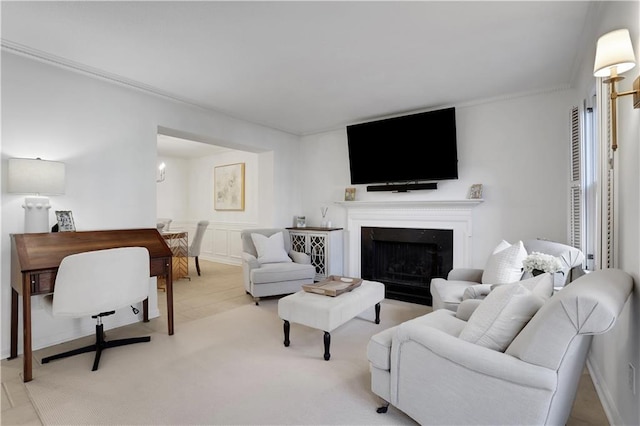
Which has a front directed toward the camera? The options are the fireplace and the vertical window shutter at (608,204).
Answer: the fireplace

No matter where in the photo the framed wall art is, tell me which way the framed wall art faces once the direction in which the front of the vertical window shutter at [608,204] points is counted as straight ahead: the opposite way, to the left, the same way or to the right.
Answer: to the left

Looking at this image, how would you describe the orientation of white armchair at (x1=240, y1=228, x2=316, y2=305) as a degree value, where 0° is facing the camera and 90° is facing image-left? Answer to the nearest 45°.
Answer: approximately 315°

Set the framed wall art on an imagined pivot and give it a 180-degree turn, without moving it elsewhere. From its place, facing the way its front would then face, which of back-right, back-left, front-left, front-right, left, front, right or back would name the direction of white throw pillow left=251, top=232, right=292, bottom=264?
back-right

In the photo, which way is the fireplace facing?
toward the camera

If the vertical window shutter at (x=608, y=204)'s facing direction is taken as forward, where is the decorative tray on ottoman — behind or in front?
in front

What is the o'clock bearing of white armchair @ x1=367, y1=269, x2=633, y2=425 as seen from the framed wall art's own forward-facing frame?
The white armchair is roughly at 10 o'clock from the framed wall art.

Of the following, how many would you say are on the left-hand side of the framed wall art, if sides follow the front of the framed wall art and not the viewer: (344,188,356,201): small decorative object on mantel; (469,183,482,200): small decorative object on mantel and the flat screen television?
3

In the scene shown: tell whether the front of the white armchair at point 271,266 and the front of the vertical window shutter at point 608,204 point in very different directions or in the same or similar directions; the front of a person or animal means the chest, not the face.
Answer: very different directions

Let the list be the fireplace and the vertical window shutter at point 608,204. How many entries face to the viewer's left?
1

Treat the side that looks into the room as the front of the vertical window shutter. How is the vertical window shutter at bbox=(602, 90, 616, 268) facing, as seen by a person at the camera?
facing to the left of the viewer

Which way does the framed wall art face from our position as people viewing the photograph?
facing the viewer and to the left of the viewer

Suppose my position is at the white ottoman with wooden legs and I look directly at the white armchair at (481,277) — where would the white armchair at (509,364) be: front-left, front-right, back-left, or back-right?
front-right

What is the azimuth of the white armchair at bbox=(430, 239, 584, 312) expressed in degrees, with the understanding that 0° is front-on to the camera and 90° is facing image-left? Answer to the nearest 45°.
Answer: approximately 45°

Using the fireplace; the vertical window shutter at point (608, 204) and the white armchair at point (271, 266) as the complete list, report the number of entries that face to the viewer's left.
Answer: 1

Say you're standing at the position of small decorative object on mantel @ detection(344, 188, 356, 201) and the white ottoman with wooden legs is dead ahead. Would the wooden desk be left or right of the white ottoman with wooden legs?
right
